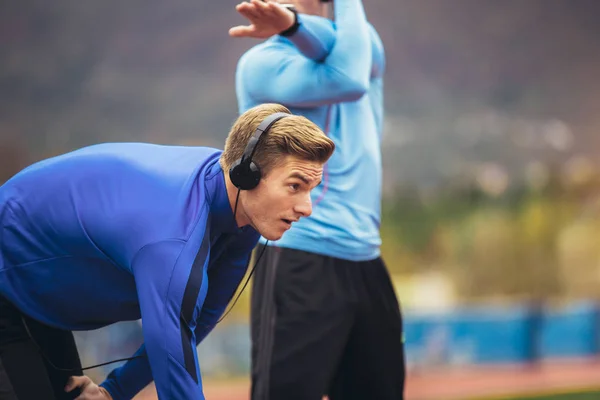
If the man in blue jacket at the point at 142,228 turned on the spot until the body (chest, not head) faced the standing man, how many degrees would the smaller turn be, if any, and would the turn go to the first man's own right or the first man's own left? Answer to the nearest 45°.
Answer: approximately 45° to the first man's own left

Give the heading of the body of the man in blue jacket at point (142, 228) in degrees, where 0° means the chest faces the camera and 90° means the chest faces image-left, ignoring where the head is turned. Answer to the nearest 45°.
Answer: approximately 270°
